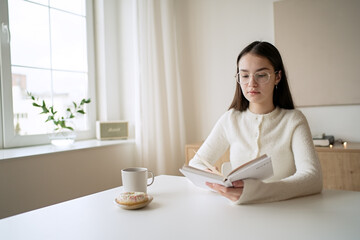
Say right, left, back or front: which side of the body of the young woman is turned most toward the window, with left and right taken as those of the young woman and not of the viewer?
right

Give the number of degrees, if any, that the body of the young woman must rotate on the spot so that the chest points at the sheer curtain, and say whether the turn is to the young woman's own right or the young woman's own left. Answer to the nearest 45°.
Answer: approximately 90° to the young woman's own right

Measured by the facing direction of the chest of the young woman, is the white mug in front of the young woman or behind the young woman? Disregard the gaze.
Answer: in front

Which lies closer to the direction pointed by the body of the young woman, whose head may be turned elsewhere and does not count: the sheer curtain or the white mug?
the white mug

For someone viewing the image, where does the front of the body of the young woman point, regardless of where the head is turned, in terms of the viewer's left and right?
facing the viewer and to the left of the viewer
